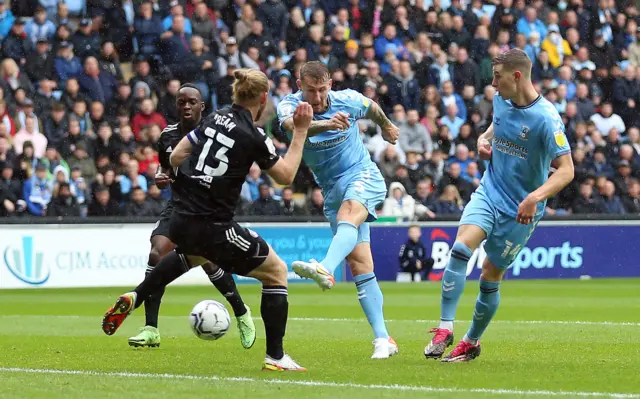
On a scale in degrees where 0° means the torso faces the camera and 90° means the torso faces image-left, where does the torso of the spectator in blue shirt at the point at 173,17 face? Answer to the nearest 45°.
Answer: approximately 0°

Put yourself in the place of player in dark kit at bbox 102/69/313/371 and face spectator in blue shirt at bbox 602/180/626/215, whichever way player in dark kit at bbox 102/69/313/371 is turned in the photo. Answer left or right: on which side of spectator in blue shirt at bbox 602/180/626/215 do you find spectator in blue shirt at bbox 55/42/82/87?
left

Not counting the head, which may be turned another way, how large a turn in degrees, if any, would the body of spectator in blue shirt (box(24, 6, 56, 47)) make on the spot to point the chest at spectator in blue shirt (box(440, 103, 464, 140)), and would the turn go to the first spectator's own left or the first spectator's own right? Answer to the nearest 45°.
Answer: approximately 90° to the first spectator's own left

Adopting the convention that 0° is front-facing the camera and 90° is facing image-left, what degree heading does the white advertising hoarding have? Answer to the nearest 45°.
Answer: approximately 0°

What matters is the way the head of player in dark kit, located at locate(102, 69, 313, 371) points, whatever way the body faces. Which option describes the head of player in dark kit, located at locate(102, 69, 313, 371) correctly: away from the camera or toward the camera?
away from the camera

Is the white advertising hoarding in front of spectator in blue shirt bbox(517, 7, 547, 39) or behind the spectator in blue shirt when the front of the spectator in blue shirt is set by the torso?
in front

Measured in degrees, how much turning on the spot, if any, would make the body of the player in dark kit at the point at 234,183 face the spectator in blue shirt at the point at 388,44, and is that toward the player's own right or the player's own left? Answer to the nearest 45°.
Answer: approximately 45° to the player's own left

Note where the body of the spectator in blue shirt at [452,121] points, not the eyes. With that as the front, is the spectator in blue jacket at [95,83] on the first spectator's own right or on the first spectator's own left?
on the first spectator's own right
